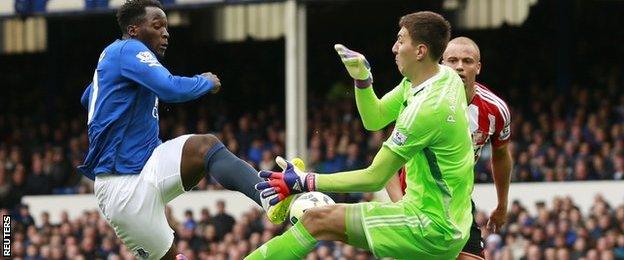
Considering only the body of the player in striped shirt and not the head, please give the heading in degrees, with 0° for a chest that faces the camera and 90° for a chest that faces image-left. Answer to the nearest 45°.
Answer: approximately 0°

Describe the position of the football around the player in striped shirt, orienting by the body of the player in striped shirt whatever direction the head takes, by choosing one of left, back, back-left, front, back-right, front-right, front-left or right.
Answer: front-right

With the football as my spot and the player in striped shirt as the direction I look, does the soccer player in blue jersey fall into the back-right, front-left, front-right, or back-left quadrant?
back-left

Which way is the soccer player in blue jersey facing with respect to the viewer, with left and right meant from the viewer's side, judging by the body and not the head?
facing to the right of the viewer

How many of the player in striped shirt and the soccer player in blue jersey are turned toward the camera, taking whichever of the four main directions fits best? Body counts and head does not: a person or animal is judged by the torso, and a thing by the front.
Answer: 1

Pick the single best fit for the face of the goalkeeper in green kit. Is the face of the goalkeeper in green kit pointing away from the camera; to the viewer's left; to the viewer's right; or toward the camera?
to the viewer's left

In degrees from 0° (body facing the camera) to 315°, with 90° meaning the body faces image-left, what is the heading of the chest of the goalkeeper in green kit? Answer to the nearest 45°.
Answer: approximately 90°

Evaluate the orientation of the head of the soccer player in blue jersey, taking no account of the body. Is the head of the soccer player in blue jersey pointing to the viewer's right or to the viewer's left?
to the viewer's right

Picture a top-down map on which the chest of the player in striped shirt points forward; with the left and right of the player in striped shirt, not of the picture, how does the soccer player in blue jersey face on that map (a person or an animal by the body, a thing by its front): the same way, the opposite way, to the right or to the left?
to the left

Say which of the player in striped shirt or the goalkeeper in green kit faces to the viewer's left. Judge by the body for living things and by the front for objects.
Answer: the goalkeeper in green kit
